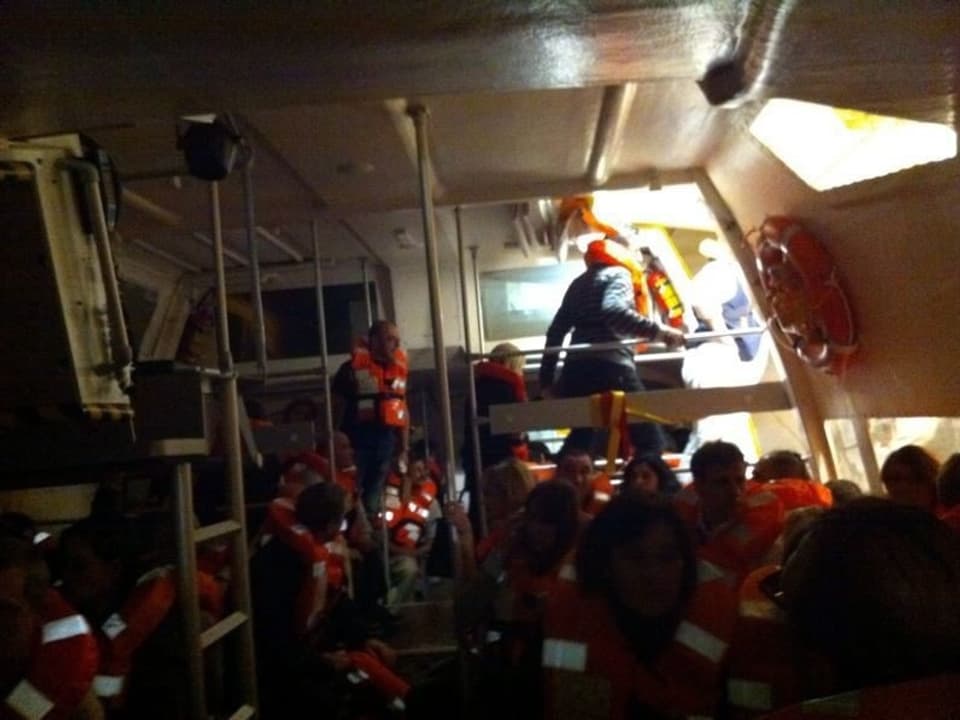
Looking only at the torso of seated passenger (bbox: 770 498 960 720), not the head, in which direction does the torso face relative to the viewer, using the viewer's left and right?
facing away from the viewer

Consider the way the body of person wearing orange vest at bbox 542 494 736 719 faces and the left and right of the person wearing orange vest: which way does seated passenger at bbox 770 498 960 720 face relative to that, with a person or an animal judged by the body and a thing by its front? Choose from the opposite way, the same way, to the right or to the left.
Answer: the opposite way

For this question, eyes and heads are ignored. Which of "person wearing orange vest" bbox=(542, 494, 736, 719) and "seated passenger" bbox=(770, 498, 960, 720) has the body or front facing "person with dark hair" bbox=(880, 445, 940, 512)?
the seated passenger

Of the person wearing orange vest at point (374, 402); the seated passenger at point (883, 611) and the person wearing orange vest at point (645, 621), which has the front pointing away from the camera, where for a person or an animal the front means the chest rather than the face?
the seated passenger

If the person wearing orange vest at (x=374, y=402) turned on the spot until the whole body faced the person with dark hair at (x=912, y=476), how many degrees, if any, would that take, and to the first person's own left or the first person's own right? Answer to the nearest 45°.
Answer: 0° — they already face them

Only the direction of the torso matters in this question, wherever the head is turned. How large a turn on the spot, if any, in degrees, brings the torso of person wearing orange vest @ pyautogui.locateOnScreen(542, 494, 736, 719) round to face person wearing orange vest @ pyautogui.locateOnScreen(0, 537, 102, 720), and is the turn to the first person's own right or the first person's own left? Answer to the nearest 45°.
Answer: approximately 90° to the first person's own right

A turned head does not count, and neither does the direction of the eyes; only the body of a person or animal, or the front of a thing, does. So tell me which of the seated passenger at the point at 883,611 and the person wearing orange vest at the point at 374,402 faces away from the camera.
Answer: the seated passenger
